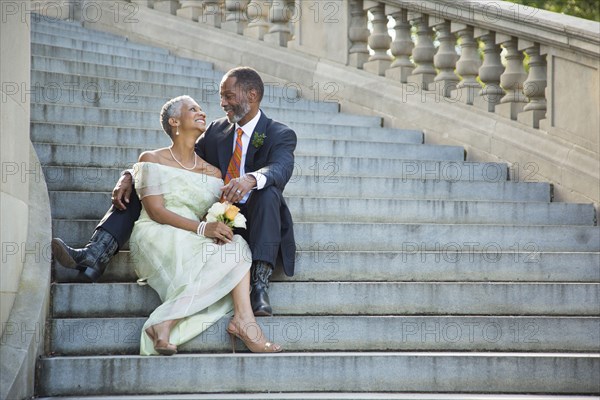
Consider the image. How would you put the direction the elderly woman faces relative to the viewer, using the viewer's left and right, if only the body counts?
facing the viewer and to the right of the viewer

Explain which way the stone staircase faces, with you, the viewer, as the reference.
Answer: facing the viewer

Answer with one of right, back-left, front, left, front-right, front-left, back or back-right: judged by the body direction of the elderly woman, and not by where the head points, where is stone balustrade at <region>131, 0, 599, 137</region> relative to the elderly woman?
left

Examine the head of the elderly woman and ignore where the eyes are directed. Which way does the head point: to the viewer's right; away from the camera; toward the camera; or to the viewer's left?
to the viewer's right
